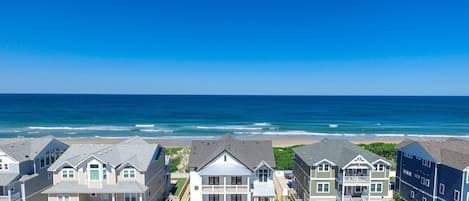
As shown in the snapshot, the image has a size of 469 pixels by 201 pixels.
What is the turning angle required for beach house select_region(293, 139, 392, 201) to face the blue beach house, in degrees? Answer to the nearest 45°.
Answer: approximately 90° to its left

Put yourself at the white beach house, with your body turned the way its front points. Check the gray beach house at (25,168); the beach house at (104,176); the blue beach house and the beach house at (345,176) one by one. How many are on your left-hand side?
2

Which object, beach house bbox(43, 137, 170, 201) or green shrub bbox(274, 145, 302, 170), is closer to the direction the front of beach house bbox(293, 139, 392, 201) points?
the beach house

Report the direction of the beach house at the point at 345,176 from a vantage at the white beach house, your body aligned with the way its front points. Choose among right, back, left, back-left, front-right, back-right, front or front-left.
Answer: left

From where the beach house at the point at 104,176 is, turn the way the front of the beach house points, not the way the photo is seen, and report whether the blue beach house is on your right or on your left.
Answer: on your left

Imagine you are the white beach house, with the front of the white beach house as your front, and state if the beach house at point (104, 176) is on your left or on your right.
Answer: on your right

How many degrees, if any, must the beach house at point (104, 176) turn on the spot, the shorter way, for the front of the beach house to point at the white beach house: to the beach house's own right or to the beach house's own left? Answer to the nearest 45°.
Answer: approximately 90° to the beach house's own left

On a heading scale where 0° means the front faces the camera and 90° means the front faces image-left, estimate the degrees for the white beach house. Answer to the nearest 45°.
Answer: approximately 0°

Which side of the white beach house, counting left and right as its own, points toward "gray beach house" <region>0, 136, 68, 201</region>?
right

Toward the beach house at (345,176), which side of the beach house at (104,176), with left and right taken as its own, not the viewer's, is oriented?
left

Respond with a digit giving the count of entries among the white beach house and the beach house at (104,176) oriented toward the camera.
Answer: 2
